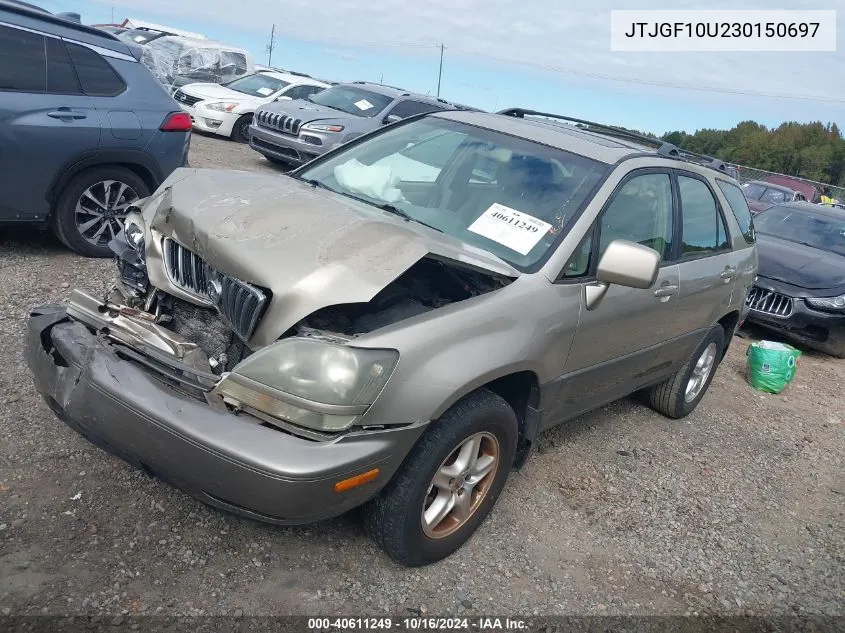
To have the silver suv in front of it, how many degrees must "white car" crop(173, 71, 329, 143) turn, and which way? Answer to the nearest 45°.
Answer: approximately 90° to its left

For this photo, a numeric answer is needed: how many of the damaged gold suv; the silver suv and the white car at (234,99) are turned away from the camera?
0

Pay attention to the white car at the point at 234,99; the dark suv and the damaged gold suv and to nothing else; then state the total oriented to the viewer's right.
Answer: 0

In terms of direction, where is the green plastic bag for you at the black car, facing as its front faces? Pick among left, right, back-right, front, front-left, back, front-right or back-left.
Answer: front-left

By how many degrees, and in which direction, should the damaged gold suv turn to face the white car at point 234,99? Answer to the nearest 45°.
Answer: approximately 135° to its right

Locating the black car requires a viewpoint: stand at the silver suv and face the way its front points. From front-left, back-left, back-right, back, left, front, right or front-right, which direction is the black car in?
left

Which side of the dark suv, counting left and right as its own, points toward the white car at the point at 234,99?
right

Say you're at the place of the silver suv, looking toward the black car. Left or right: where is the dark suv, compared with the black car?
right

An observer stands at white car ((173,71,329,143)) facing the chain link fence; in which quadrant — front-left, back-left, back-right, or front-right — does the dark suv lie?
back-right

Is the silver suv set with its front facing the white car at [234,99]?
no

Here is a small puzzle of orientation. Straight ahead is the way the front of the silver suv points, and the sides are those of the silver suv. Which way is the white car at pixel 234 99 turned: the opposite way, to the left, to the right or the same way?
the same way

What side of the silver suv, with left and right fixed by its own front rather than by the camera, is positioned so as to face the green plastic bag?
left

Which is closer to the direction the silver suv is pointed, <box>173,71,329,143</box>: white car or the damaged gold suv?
the damaged gold suv

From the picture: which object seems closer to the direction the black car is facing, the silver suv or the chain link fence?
the silver suv

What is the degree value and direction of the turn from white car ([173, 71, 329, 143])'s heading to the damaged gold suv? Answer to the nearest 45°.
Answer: approximately 45° to its left

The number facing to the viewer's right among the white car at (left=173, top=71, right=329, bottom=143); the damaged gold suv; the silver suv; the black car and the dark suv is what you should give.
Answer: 0

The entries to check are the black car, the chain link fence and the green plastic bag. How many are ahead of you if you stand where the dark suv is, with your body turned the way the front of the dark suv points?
0

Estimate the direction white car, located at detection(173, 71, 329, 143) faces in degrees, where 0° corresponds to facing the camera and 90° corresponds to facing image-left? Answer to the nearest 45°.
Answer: approximately 45°

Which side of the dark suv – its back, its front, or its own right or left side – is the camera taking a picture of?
left

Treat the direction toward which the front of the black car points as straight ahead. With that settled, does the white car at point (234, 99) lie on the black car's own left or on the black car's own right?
on the black car's own right
